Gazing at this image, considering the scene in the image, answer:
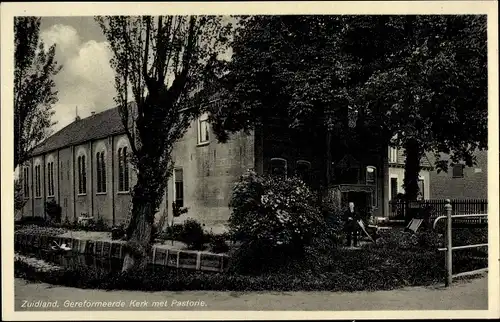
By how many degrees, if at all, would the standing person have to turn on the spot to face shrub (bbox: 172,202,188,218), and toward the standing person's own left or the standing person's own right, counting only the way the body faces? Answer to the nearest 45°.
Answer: approximately 90° to the standing person's own right

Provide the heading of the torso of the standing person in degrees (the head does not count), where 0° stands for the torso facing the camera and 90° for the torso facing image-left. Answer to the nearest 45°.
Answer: approximately 0°

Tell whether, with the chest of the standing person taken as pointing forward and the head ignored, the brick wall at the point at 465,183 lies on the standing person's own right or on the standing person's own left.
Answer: on the standing person's own left
